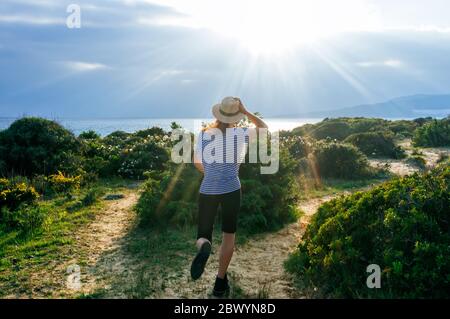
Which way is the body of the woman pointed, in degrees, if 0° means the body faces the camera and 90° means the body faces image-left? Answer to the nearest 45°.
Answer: approximately 180°

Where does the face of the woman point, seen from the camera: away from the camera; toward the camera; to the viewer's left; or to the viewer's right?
away from the camera

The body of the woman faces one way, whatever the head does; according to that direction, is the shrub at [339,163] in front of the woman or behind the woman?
in front

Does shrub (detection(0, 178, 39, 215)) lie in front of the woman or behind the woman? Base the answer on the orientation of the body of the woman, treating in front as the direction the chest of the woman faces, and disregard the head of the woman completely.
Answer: in front

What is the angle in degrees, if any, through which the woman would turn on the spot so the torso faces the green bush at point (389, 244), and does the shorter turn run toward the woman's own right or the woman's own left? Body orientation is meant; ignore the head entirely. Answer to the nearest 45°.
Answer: approximately 90° to the woman's own right

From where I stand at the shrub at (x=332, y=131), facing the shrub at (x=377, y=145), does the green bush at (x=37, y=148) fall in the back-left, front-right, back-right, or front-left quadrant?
front-right

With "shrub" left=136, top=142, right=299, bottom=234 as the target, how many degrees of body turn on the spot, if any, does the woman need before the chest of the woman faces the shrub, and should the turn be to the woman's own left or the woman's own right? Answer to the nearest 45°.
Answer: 0° — they already face it

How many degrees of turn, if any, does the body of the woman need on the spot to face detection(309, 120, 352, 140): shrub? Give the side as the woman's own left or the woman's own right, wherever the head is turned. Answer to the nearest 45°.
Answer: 0° — they already face it
